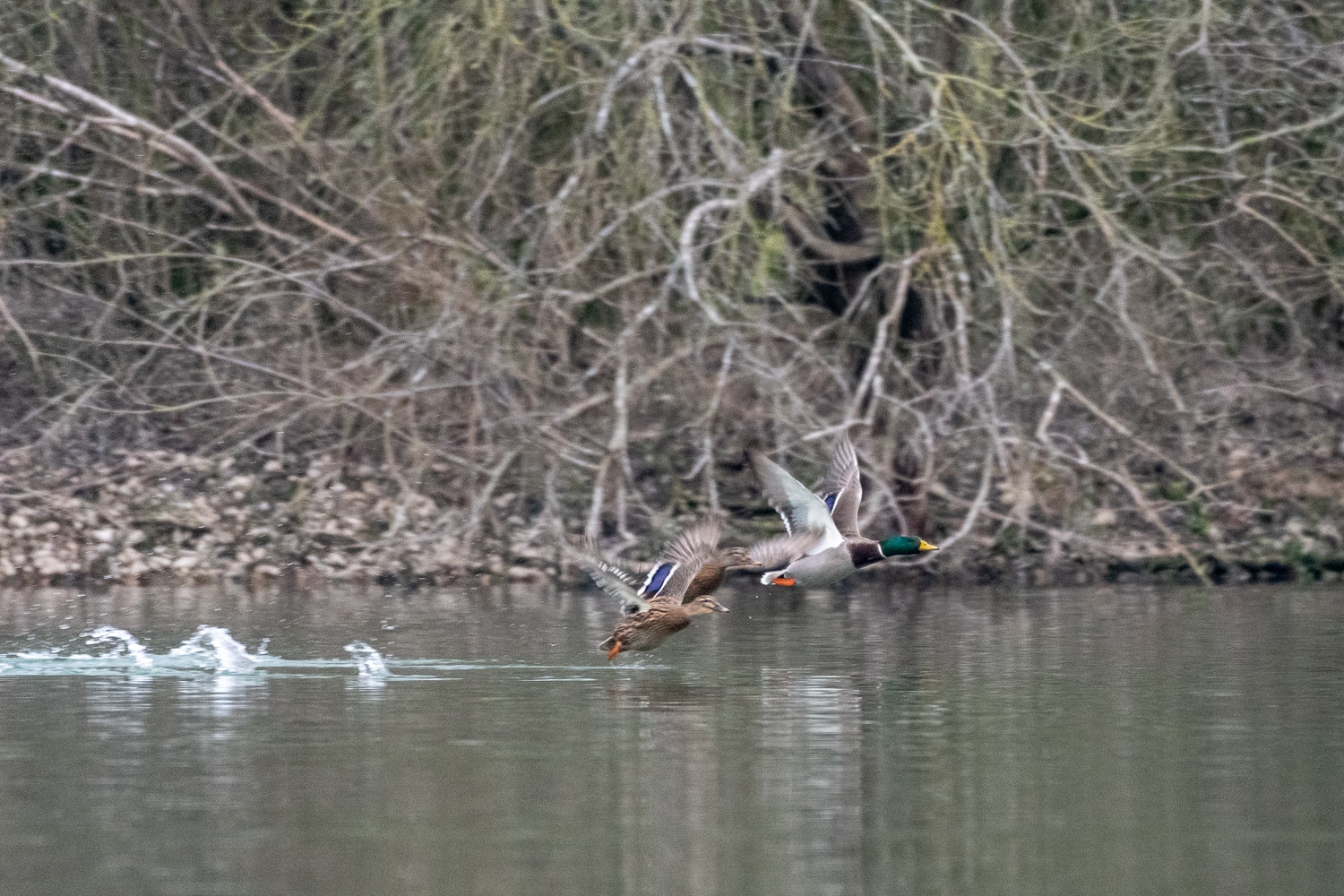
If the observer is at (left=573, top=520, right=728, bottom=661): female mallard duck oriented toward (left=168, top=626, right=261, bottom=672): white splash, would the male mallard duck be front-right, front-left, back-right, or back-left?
back-right

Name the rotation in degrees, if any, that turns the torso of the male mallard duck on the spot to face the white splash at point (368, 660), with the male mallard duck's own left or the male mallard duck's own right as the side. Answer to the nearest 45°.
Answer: approximately 135° to the male mallard duck's own right

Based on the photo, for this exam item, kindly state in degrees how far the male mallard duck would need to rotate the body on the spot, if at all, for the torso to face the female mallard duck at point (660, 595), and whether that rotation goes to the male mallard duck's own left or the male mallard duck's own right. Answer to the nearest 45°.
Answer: approximately 135° to the male mallard duck's own right

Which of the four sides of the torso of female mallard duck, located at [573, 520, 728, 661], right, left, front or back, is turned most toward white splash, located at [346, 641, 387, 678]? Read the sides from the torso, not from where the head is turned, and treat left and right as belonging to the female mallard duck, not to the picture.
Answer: back

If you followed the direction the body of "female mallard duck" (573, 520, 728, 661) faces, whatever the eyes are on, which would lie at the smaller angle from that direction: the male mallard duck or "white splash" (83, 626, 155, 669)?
the male mallard duck

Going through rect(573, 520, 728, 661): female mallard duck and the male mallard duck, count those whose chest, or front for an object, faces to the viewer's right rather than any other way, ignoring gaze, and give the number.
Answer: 2

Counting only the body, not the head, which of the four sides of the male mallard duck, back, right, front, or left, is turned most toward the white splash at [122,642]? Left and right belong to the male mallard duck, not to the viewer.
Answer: back

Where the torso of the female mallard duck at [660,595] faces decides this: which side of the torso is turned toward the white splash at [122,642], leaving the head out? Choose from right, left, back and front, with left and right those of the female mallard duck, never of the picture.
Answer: back

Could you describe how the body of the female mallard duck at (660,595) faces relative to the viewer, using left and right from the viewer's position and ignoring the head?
facing to the right of the viewer

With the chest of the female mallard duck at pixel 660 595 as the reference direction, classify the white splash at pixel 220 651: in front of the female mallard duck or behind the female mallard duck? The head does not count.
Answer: behind

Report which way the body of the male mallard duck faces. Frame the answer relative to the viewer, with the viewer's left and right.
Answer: facing to the right of the viewer
